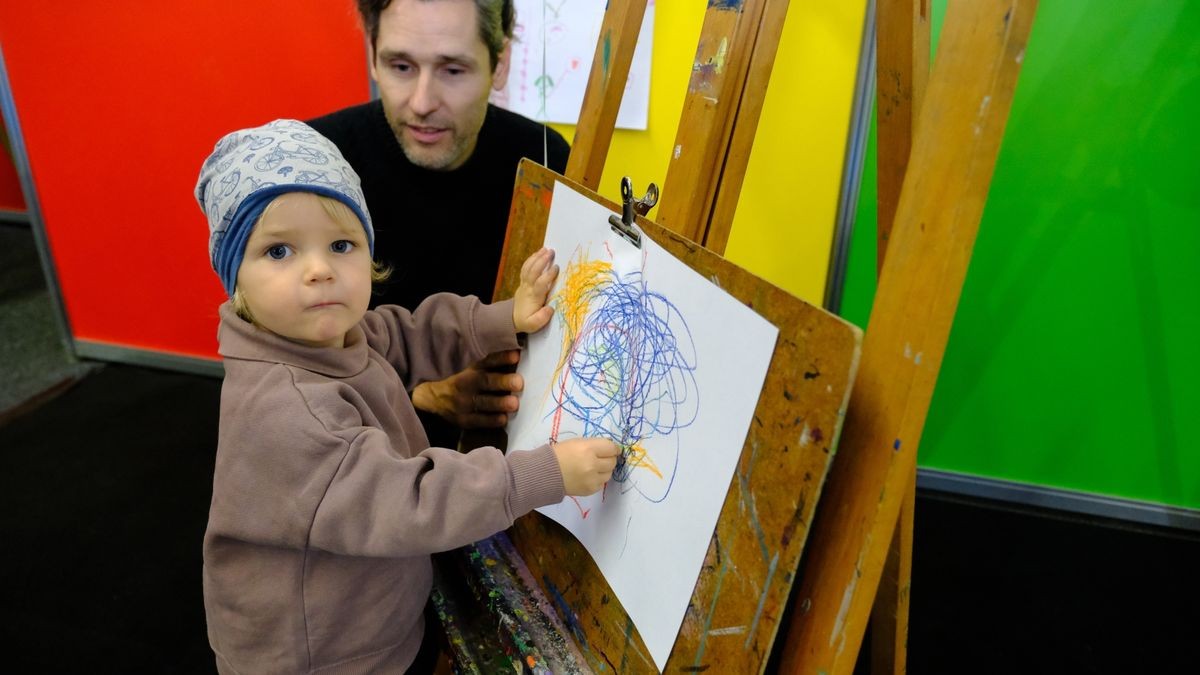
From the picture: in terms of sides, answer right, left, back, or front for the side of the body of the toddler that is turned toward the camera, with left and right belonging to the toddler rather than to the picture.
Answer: right

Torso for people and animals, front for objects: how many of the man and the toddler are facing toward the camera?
1

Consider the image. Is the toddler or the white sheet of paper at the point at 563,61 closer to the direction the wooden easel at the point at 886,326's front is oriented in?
the toddler

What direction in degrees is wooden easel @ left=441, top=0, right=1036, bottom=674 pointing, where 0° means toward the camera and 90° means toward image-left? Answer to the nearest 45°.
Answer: approximately 45°

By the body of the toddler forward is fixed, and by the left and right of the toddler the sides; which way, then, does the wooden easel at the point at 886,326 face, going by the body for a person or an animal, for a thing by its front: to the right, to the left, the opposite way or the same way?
the opposite way

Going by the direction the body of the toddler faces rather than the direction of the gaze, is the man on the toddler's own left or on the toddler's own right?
on the toddler's own left

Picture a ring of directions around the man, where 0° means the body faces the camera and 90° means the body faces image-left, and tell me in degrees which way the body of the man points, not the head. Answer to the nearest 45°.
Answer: approximately 0°

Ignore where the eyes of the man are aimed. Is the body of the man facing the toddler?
yes

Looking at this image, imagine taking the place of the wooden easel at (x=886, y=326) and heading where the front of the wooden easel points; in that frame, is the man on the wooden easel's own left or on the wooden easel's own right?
on the wooden easel's own right
